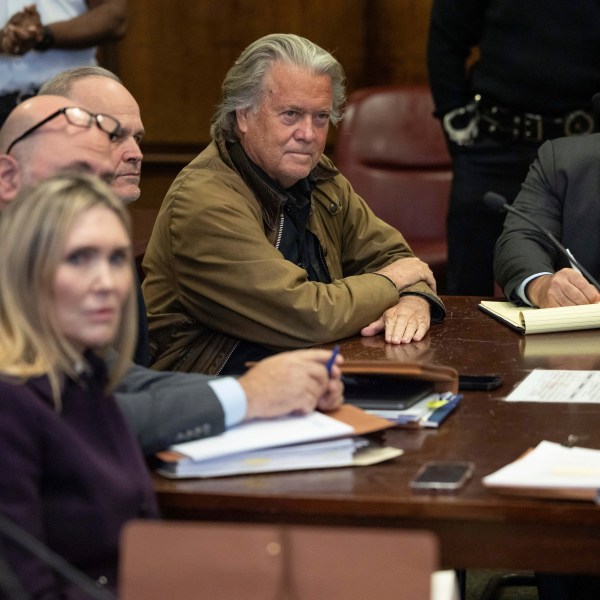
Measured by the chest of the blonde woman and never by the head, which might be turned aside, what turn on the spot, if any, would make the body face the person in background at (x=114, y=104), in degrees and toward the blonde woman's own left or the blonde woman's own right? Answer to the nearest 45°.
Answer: approximately 135° to the blonde woman's own left

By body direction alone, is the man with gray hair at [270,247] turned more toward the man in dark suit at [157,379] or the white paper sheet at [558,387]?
the white paper sheet

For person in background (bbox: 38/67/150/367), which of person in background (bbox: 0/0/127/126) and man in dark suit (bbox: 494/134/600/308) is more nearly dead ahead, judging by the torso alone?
the man in dark suit

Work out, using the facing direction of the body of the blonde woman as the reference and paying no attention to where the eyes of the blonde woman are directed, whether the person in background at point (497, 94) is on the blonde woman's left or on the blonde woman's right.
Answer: on the blonde woman's left

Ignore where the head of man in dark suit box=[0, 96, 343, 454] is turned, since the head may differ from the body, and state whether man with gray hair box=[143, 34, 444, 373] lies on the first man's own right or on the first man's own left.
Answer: on the first man's own left

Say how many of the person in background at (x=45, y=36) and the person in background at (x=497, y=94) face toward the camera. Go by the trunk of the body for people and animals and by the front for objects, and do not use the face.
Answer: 2

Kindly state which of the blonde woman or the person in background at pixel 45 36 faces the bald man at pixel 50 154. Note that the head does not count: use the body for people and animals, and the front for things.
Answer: the person in background

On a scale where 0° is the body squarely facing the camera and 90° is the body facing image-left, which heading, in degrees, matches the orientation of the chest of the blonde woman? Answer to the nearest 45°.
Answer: approximately 315°

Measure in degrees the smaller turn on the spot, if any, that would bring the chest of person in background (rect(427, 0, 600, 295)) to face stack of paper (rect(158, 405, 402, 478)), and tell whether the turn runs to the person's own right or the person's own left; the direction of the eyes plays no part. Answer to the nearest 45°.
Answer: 0° — they already face it
